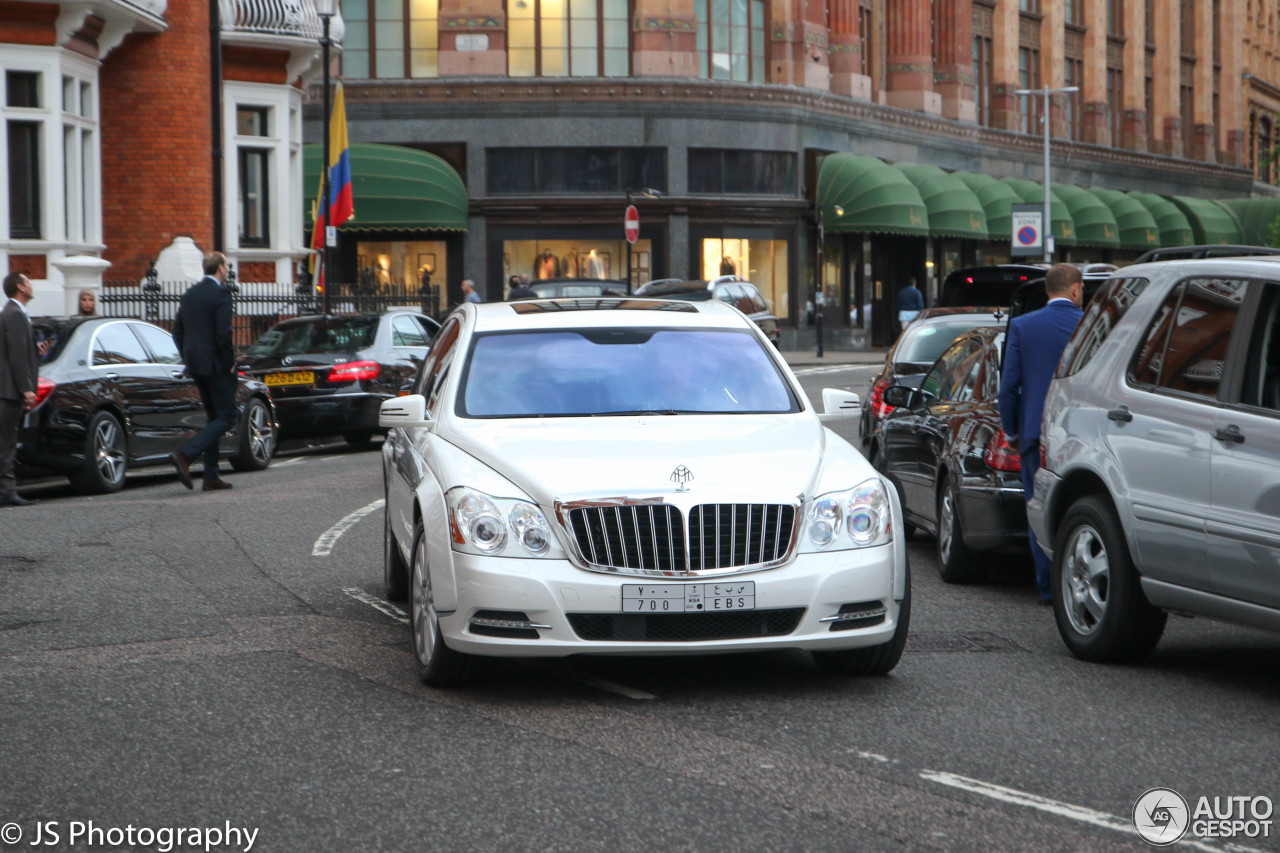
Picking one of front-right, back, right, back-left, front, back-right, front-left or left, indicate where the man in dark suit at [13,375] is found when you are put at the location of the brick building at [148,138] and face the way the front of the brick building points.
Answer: front-right

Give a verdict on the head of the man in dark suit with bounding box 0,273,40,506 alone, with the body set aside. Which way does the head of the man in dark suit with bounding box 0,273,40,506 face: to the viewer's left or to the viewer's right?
to the viewer's right

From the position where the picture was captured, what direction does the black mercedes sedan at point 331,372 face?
facing away from the viewer and to the right of the viewer

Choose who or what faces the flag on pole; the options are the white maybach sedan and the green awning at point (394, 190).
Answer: the green awning

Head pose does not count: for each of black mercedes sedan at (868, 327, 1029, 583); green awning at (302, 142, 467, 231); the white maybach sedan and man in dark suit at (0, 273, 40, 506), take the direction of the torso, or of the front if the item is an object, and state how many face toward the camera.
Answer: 2

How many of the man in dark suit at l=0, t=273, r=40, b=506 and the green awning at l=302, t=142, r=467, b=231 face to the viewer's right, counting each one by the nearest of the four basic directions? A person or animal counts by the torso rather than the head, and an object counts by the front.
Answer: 1

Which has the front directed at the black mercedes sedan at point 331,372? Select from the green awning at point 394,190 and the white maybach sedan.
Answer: the green awning

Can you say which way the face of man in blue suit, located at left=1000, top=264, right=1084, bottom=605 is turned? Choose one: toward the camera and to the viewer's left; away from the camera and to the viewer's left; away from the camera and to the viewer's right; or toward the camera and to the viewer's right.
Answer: away from the camera and to the viewer's right

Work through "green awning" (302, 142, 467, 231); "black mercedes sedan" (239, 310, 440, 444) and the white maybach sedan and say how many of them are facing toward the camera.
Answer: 2
